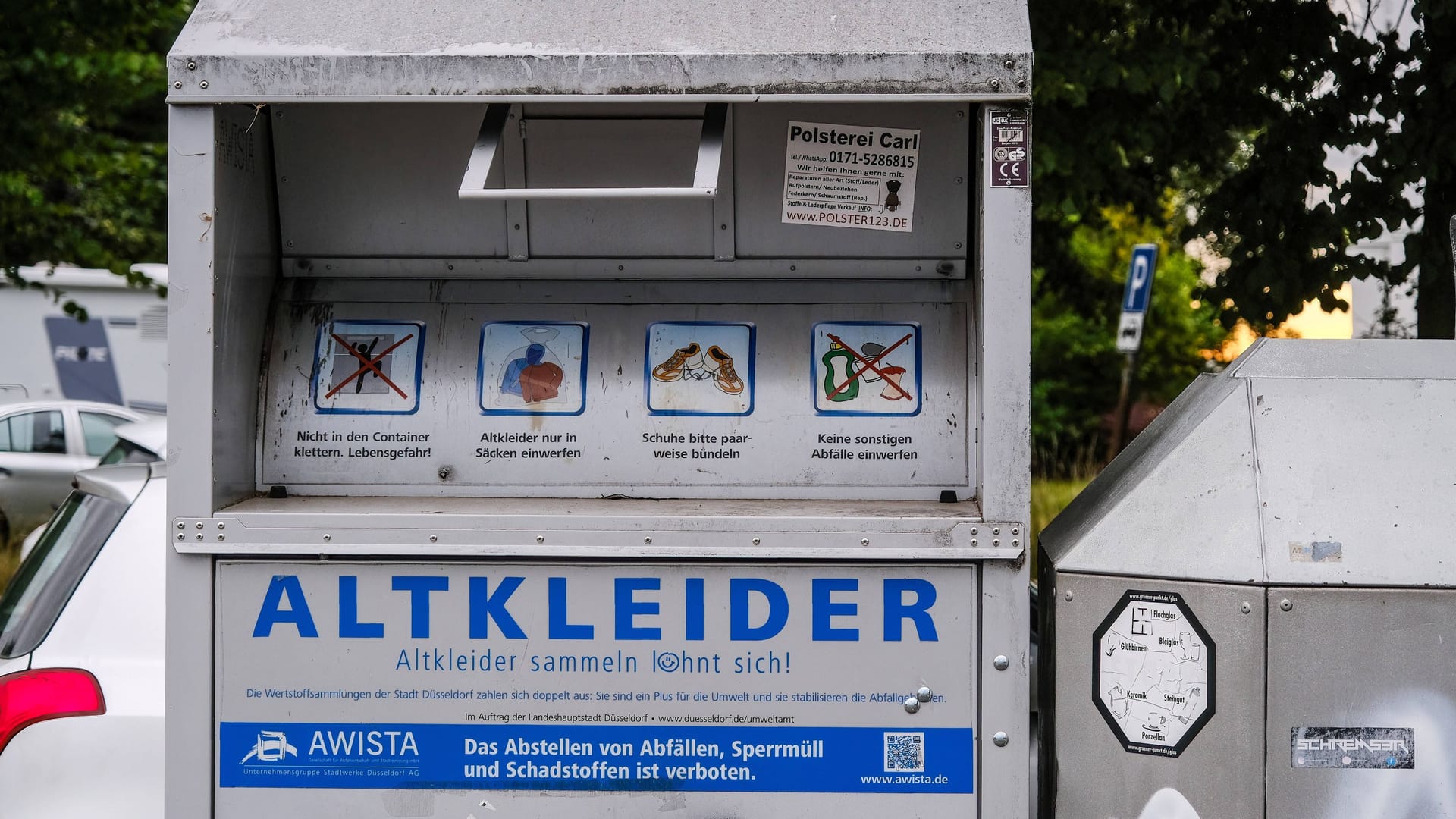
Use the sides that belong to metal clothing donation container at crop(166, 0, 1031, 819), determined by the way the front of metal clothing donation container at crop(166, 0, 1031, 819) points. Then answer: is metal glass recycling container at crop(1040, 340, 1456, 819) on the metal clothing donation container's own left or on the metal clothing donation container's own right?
on the metal clothing donation container's own left

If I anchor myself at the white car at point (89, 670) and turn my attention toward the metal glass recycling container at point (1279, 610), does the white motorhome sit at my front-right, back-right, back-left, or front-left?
back-left

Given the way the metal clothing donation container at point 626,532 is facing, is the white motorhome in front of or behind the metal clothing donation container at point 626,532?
behind

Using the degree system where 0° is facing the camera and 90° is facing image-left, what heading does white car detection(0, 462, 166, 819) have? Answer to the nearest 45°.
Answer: approximately 225°

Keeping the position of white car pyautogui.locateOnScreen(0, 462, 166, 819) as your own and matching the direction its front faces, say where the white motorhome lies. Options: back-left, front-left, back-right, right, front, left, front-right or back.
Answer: front-left

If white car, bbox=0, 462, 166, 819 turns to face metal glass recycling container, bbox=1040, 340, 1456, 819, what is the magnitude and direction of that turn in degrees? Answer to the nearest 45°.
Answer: approximately 90° to its right

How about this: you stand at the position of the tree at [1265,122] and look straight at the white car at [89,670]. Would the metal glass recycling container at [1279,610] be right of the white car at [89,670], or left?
left

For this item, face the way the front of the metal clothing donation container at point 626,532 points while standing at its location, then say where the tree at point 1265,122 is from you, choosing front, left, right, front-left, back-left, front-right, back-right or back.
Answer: back-left

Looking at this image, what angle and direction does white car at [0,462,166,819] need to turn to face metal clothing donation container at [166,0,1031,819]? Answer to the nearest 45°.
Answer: approximately 90° to its right

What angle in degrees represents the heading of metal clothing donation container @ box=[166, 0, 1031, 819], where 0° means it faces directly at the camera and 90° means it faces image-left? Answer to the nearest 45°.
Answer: approximately 0°
